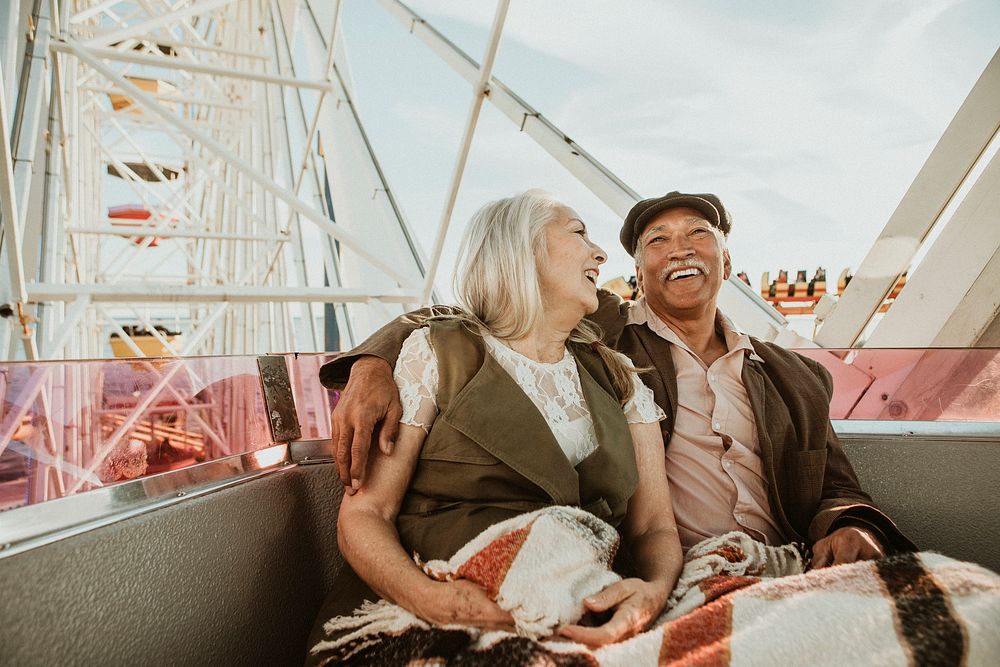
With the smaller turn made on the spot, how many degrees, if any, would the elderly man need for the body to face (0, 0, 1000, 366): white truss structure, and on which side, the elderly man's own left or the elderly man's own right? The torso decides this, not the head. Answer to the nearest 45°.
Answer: approximately 135° to the elderly man's own right

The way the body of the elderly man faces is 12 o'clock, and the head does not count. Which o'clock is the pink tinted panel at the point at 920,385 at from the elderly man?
The pink tinted panel is roughly at 8 o'clock from the elderly man.

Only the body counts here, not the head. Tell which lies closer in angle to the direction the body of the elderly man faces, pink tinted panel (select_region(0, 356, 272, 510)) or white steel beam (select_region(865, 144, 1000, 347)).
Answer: the pink tinted panel

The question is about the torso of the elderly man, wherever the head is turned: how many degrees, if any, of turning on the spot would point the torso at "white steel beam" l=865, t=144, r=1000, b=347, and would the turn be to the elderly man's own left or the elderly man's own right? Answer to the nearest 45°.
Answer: approximately 135° to the elderly man's own left

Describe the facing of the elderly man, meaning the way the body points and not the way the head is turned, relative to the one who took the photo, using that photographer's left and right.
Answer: facing the viewer

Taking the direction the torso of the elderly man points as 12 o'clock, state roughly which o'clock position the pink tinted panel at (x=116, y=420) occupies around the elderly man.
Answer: The pink tinted panel is roughly at 2 o'clock from the elderly man.

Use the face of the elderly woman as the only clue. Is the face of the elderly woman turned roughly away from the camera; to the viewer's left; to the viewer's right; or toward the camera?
to the viewer's right
